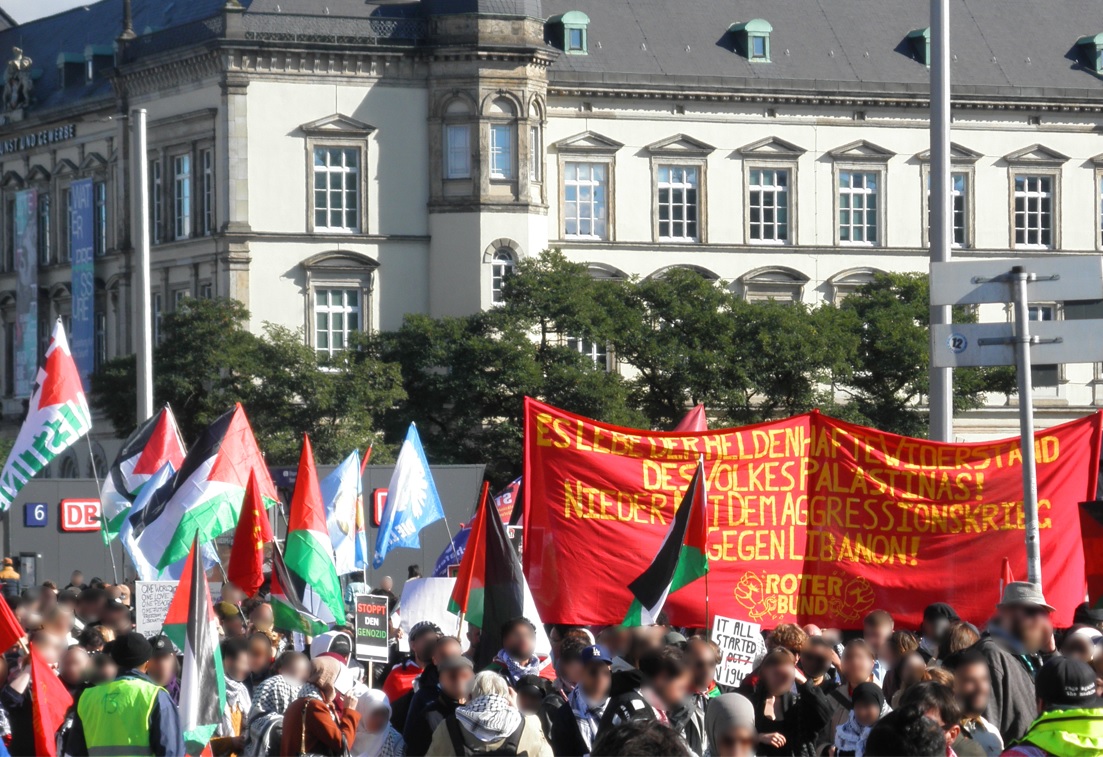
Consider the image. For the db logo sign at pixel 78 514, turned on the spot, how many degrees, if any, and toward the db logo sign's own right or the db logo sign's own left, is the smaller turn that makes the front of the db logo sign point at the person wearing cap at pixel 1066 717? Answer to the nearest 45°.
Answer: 0° — it already faces them

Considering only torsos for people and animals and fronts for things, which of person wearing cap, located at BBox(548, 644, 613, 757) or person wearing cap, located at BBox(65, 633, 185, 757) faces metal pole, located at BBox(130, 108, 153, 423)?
person wearing cap, located at BBox(65, 633, 185, 757)

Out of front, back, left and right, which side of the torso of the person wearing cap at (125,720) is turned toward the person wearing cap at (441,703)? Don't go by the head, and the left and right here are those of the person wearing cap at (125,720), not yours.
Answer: right

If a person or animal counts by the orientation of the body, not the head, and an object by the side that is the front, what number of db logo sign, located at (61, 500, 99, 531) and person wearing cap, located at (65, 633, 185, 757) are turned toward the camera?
1

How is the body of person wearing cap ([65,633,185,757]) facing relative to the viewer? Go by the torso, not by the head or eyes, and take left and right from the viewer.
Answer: facing away from the viewer

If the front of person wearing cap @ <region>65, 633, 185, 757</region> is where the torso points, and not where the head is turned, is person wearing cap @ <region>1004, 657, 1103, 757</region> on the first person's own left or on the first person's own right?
on the first person's own right

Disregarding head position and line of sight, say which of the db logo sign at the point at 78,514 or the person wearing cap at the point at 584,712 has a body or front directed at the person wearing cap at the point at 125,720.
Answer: the db logo sign

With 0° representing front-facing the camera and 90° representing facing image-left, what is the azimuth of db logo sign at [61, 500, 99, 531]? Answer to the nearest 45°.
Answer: approximately 0°

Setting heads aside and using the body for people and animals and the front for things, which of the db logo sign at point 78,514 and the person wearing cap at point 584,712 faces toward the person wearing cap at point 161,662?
the db logo sign

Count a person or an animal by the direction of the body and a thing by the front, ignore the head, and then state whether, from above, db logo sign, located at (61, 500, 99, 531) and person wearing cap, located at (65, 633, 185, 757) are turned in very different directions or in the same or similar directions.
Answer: very different directions
